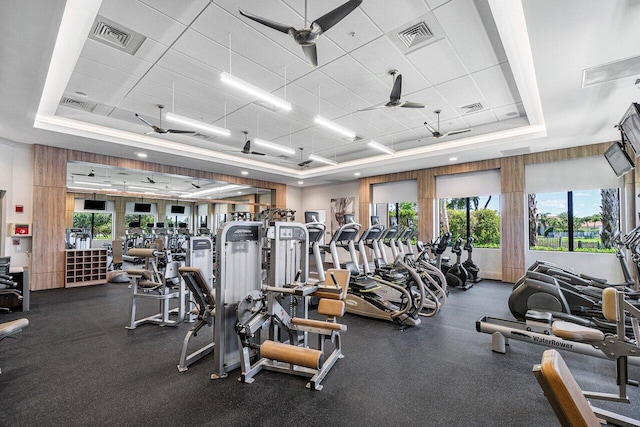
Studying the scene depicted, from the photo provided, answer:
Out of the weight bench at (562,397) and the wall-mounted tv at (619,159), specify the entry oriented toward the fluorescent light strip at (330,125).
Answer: the wall-mounted tv

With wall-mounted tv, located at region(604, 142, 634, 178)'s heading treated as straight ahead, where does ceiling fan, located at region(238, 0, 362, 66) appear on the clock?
The ceiling fan is roughly at 11 o'clock from the wall-mounted tv.

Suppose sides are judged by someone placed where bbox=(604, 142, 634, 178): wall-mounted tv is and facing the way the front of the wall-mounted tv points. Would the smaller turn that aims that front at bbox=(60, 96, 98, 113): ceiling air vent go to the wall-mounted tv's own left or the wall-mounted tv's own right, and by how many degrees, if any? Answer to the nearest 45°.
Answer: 0° — it already faces it

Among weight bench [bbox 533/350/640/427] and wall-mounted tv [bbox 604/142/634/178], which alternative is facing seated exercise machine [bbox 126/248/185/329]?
the wall-mounted tv

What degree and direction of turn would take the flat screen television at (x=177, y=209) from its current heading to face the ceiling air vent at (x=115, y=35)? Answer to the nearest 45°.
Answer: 0° — it already faces it

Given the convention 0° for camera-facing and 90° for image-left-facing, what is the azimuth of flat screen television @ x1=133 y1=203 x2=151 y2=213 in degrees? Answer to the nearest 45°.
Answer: approximately 0°

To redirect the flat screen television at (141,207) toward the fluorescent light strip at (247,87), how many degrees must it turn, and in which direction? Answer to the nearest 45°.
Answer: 0° — it already faces it
